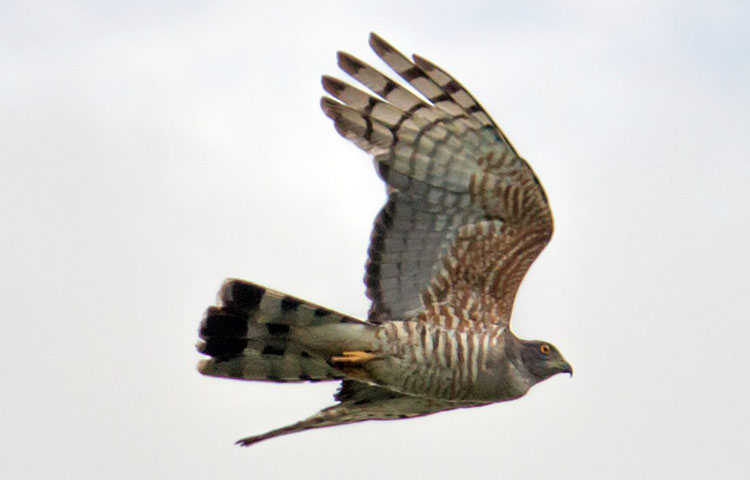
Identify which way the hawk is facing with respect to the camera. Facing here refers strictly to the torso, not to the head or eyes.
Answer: to the viewer's right
